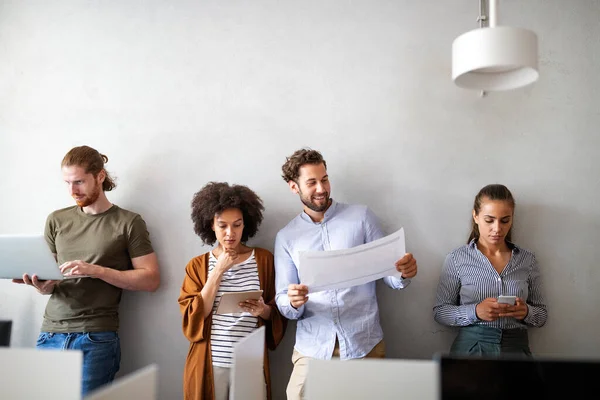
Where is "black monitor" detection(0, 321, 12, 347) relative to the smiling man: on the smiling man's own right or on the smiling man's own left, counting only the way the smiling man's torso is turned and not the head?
on the smiling man's own right

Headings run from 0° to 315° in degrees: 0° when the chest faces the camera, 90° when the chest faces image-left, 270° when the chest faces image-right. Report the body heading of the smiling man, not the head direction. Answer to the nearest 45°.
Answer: approximately 0°

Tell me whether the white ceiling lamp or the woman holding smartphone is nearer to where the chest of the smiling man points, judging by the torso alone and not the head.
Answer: the white ceiling lamp

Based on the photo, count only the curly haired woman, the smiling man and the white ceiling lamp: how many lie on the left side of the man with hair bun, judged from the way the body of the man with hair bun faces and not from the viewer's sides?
3

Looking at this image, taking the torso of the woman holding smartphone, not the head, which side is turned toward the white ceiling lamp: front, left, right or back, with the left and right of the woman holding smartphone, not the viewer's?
front

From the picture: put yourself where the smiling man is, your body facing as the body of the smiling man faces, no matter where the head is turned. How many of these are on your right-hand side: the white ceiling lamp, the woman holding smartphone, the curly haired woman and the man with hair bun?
2

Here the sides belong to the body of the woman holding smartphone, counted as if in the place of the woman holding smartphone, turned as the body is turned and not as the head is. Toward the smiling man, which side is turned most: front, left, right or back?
right

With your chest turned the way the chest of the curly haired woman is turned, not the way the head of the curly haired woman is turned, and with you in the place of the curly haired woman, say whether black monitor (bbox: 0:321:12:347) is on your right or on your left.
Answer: on your right
